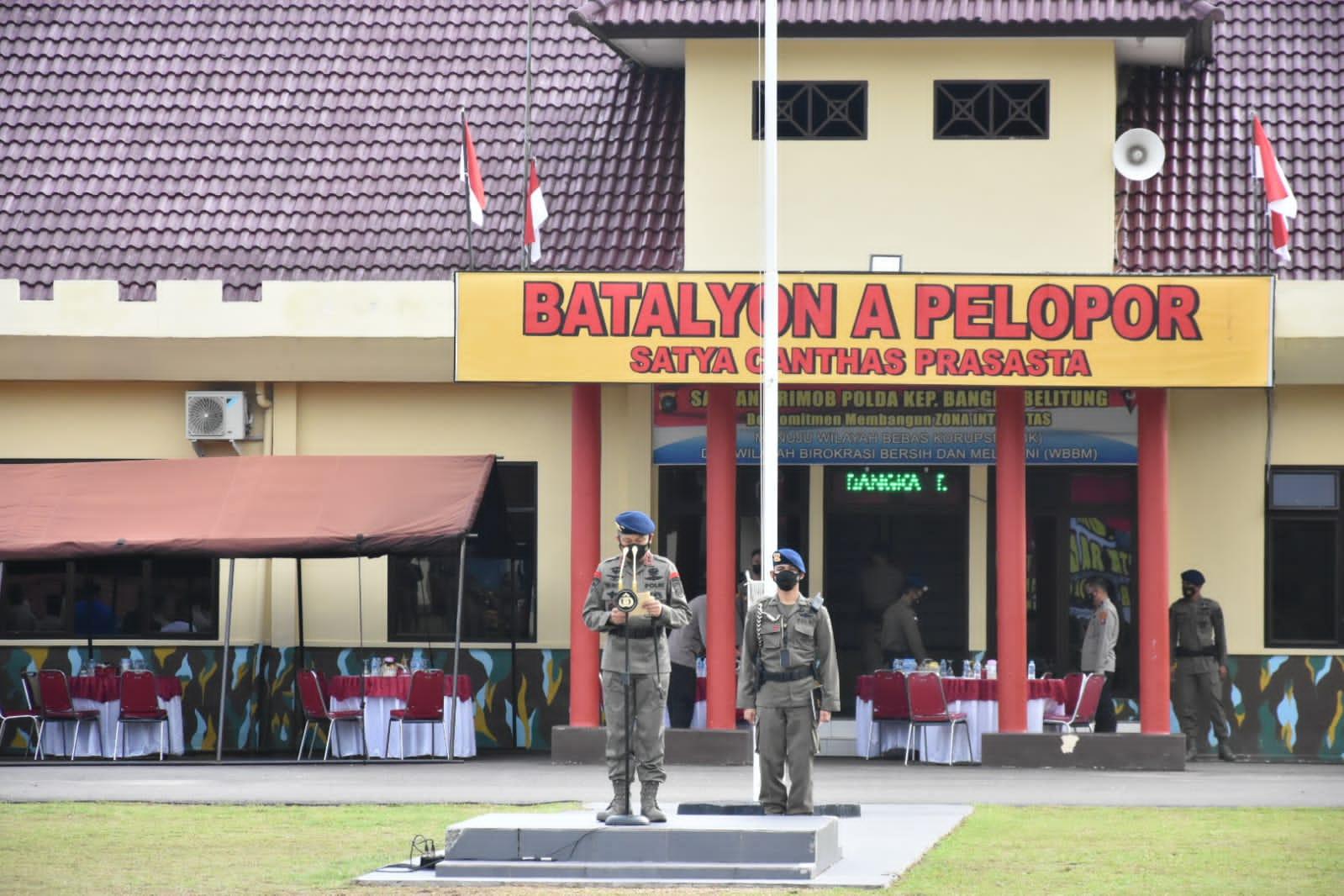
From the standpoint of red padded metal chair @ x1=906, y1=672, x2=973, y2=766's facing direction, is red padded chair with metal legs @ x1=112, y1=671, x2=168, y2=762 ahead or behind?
behind

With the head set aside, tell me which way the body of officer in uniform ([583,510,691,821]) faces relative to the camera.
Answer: toward the camera

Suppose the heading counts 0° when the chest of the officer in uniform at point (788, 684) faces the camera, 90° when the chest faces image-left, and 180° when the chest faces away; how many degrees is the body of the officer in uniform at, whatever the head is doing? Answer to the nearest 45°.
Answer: approximately 0°

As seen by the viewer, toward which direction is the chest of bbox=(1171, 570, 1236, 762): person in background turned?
toward the camera

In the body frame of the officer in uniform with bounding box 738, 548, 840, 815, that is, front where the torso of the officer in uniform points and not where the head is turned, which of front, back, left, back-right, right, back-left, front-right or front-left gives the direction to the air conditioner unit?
back-right

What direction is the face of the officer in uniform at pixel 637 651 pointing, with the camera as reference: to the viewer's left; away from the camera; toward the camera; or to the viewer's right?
toward the camera

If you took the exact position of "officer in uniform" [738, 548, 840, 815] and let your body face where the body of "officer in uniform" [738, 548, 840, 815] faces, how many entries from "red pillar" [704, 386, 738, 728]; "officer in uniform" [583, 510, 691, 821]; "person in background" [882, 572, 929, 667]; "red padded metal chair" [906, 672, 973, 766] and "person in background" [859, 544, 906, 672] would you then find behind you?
4

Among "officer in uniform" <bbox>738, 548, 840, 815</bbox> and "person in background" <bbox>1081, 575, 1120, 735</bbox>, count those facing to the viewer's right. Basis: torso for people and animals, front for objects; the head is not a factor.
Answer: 0

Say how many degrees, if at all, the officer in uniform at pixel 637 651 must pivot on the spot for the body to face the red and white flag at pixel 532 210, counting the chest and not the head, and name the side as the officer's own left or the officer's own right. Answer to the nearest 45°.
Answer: approximately 180°

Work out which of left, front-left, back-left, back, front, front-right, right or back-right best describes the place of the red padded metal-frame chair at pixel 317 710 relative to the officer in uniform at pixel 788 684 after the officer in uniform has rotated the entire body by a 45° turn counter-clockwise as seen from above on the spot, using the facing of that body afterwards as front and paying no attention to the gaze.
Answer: back

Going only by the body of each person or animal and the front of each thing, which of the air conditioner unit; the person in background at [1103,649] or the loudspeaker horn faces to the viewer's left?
the person in background
